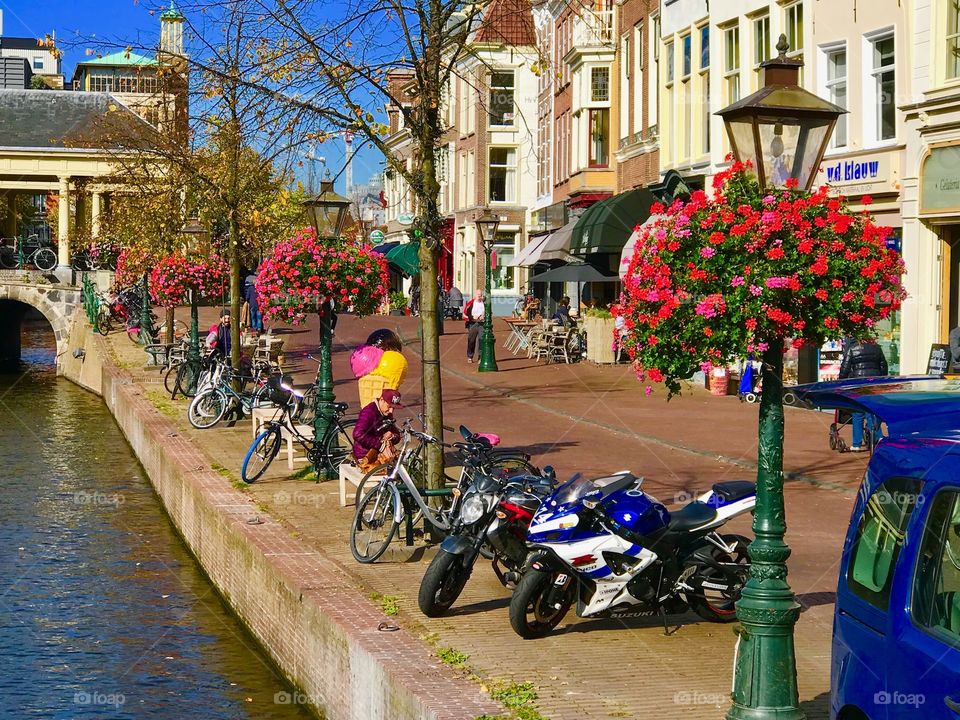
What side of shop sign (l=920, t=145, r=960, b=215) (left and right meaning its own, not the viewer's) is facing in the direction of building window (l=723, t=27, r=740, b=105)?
right

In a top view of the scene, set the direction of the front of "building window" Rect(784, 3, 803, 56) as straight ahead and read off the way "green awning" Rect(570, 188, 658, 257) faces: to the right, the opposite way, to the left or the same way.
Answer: the same way

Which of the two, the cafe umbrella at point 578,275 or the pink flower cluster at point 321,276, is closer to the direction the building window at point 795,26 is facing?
the pink flower cluster

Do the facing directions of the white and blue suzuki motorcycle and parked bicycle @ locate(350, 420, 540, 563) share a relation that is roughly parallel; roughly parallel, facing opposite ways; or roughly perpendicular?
roughly parallel

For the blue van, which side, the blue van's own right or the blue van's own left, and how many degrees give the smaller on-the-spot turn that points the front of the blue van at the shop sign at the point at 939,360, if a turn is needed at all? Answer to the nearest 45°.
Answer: approximately 135° to the blue van's own left

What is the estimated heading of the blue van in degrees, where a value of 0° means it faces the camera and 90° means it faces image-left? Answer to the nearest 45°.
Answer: approximately 315°

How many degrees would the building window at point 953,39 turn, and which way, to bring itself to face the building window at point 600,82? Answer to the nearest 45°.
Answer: approximately 90° to its right

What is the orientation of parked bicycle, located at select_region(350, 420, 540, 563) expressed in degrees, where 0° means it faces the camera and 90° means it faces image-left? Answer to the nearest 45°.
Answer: approximately 45°

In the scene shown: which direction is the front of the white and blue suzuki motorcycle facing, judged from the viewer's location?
facing the viewer and to the left of the viewer

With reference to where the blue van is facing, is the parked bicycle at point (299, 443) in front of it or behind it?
behind

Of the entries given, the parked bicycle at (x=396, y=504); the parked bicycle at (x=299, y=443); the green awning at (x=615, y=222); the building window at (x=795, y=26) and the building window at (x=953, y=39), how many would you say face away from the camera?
0

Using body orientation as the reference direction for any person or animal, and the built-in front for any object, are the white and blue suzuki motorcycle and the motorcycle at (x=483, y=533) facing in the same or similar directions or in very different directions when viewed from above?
same or similar directions

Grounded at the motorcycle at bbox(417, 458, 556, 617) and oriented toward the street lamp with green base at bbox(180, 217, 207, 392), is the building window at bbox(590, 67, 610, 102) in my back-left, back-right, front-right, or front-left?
front-right

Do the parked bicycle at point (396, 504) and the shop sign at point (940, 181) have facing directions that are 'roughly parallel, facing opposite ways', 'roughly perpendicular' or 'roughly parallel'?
roughly parallel

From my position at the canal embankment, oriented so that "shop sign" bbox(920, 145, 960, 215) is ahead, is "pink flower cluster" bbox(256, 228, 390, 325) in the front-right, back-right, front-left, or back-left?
front-left

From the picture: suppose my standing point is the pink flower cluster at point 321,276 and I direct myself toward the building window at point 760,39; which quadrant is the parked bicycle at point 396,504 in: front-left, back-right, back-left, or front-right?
back-right

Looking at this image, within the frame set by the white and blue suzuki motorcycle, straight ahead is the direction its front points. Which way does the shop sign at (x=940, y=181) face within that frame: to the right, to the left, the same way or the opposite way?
the same way

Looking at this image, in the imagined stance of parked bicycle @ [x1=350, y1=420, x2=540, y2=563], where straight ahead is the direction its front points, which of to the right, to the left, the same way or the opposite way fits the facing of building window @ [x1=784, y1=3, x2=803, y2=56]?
the same way

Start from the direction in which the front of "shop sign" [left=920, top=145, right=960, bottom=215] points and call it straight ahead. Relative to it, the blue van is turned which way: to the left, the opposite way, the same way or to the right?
to the left
